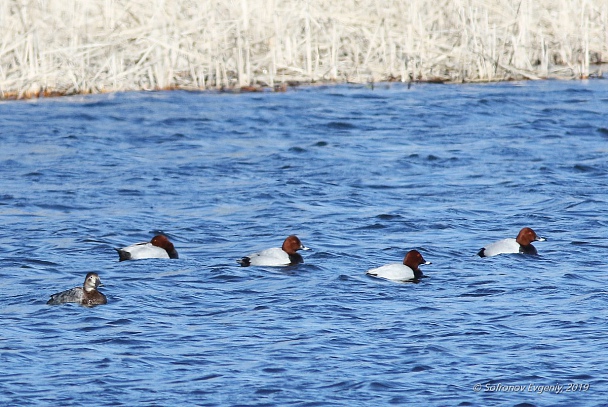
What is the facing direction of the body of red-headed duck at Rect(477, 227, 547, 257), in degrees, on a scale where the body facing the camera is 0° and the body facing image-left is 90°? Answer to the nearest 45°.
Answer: approximately 270°

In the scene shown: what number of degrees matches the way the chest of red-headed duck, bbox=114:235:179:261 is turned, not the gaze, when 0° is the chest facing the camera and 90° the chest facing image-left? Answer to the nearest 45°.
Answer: approximately 270°

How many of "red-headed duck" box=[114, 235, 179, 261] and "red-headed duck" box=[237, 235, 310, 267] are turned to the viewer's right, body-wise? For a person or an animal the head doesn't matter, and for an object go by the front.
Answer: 2

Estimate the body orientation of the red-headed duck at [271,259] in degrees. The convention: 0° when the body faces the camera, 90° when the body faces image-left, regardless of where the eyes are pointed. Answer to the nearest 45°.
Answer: approximately 270°

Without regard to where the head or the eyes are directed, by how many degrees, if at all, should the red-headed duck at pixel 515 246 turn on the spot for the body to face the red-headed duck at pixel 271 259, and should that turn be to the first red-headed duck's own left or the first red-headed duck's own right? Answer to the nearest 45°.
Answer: approximately 180°

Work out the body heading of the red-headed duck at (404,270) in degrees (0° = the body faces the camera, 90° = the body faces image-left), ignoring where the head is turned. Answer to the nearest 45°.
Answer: approximately 270°

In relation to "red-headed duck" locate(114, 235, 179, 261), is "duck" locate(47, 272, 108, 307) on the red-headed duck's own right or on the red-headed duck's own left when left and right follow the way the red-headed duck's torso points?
on the red-headed duck's own right

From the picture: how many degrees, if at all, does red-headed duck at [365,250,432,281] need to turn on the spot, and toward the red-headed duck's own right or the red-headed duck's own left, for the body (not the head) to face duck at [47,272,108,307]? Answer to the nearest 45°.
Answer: approximately 135° to the red-headed duck's own right

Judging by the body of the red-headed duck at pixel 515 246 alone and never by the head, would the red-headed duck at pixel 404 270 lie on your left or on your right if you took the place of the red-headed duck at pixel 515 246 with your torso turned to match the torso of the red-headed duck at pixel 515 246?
on your right
